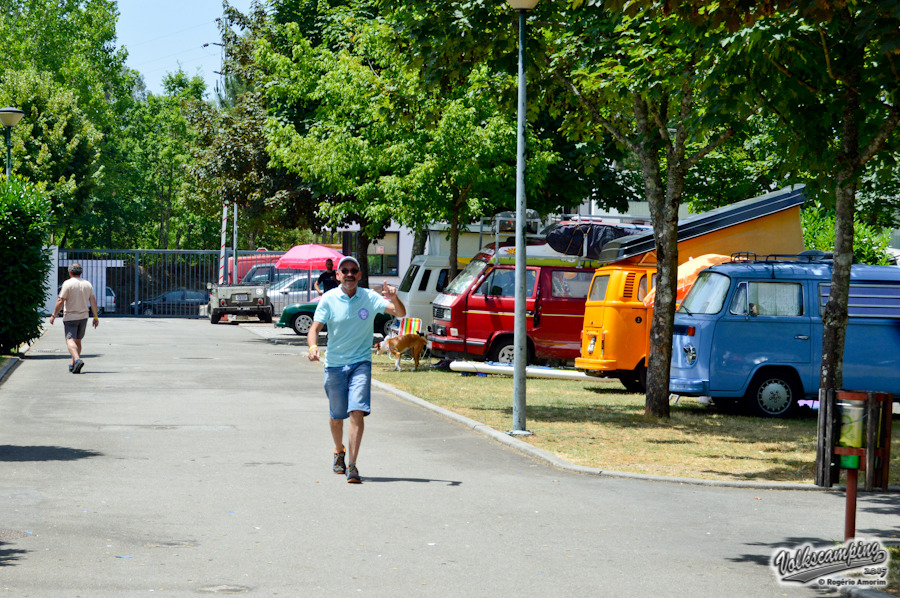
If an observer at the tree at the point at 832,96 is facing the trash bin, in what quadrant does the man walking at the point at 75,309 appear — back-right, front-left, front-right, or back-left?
back-right

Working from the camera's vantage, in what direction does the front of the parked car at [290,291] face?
facing the viewer and to the left of the viewer

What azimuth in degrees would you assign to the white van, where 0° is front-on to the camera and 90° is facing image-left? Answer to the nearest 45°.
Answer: approximately 45°

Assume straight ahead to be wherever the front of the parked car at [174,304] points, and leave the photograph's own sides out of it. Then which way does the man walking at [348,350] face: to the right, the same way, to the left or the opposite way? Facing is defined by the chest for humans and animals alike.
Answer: to the left

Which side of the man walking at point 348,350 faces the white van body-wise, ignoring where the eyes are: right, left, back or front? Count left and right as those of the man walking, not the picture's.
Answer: back

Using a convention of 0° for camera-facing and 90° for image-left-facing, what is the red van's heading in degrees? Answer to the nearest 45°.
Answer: approximately 45°

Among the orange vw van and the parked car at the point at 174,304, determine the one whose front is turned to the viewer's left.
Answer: the parked car

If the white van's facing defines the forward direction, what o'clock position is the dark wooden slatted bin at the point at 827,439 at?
The dark wooden slatted bin is roughly at 10 o'clock from the white van.

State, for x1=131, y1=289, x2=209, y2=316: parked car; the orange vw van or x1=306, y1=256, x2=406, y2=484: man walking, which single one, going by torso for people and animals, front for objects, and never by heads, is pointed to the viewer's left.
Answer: the parked car

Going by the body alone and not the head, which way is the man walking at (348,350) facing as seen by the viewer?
toward the camera

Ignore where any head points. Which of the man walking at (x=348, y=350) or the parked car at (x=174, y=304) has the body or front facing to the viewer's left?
the parked car

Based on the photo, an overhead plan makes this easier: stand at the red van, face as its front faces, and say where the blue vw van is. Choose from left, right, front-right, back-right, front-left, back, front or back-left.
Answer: left

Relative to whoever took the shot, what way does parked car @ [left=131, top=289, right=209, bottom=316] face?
facing to the left of the viewer

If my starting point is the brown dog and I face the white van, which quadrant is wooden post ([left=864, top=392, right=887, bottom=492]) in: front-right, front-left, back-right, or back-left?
back-right
